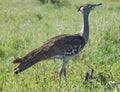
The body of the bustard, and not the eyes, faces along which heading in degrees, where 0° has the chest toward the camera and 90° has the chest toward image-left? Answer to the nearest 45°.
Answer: approximately 270°
